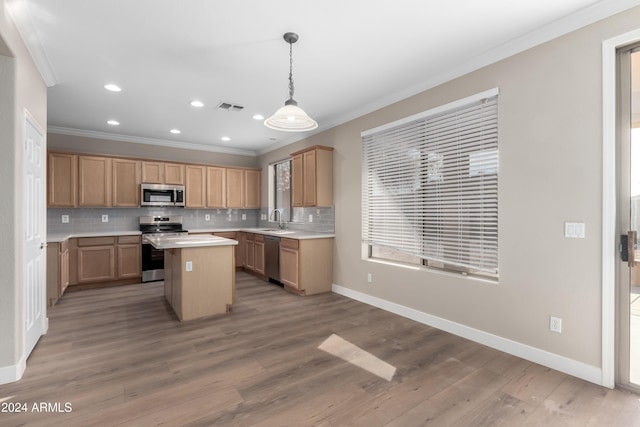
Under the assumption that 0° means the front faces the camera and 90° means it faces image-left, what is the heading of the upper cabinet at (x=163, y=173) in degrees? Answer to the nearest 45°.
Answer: approximately 0°

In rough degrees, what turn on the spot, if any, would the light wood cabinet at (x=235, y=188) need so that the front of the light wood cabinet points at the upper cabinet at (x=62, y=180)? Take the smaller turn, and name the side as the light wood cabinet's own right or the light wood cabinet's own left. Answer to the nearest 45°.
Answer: approximately 90° to the light wood cabinet's own right

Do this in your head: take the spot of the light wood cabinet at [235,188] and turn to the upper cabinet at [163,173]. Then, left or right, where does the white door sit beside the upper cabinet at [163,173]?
left

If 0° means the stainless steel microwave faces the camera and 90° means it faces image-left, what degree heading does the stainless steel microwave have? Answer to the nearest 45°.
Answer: approximately 0°
